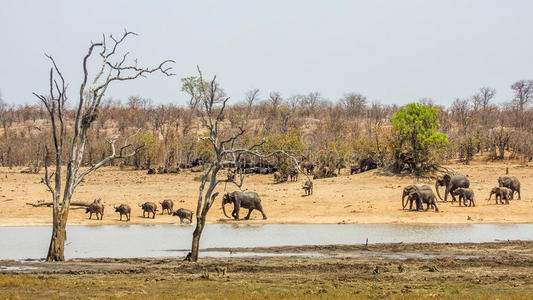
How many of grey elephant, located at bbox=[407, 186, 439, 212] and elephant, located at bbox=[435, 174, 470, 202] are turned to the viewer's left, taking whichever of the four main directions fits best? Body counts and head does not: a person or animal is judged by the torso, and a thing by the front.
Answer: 2

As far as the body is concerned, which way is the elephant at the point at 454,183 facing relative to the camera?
to the viewer's left

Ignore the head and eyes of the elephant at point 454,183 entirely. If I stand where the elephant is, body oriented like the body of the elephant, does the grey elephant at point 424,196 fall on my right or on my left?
on my left

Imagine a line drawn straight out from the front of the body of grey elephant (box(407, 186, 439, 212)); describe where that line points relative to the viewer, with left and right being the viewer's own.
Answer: facing to the left of the viewer

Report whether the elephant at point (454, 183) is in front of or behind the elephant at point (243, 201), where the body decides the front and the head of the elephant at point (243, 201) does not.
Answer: behind

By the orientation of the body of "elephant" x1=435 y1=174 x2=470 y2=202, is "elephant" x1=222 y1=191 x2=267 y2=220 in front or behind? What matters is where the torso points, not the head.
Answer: in front

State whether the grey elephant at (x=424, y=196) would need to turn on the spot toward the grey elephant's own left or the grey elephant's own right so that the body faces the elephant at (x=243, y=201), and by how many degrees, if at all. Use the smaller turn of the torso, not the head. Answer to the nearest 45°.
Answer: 0° — it already faces it

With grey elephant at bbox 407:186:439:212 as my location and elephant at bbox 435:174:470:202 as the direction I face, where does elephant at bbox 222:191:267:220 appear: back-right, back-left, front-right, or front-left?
back-left

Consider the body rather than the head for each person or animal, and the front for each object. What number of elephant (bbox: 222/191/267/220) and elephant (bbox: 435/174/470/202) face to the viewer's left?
2

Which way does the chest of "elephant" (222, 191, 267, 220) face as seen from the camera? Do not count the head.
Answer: to the viewer's left

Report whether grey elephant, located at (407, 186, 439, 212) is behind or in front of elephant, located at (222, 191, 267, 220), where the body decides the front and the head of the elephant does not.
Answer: behind
